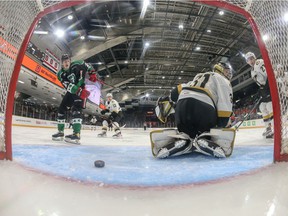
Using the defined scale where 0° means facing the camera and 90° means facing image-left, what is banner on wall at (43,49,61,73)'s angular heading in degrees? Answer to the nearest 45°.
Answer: approximately 315°

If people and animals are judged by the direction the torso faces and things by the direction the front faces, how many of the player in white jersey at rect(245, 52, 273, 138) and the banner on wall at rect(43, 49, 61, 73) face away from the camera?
0

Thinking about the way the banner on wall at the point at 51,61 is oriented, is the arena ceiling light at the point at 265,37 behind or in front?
in front

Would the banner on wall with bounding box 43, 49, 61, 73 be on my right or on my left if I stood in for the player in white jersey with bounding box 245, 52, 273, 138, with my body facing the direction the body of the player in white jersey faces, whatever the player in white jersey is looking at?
on my right

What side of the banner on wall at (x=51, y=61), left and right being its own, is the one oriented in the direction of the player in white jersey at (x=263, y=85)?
front

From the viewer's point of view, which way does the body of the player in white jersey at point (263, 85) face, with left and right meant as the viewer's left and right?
facing the viewer and to the left of the viewer
